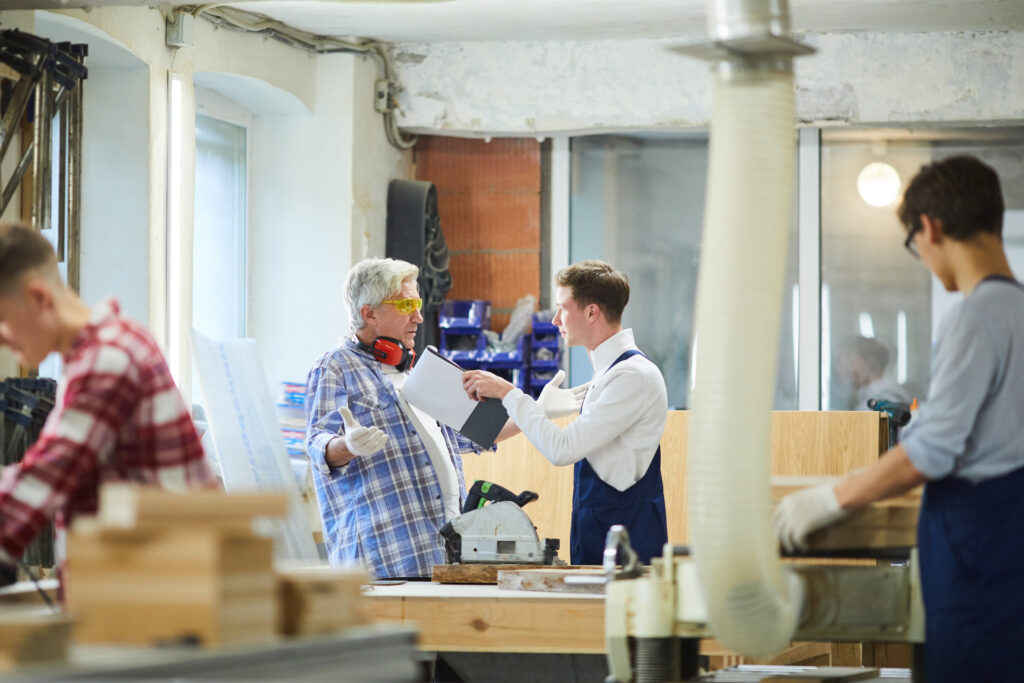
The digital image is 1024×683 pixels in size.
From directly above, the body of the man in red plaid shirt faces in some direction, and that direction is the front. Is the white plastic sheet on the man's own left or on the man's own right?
on the man's own right

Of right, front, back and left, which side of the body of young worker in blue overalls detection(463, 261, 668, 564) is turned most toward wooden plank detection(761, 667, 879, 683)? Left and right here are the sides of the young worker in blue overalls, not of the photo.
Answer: left

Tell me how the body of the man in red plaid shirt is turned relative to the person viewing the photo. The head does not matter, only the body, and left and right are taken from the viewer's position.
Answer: facing to the left of the viewer

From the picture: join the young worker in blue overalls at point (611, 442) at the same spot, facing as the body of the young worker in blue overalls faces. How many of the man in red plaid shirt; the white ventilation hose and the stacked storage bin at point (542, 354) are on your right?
1

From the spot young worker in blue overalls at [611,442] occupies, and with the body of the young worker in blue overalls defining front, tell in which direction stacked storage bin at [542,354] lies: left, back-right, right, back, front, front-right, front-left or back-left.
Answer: right

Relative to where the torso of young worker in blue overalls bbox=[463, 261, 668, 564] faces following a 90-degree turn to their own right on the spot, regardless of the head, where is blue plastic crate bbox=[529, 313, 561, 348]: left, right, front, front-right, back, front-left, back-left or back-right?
front

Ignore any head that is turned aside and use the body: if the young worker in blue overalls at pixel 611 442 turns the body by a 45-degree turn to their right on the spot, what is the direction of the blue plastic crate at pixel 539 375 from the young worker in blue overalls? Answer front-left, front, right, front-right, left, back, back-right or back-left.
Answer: front-right

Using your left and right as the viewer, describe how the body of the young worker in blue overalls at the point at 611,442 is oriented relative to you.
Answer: facing to the left of the viewer

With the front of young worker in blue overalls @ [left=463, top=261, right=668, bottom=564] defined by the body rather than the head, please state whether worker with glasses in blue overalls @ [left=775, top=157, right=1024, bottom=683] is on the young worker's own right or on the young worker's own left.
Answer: on the young worker's own left

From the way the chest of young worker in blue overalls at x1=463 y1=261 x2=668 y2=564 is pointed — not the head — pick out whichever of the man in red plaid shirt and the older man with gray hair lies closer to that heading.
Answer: the older man with gray hair

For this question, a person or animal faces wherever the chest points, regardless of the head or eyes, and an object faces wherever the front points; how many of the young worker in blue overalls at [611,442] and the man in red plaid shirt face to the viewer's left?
2

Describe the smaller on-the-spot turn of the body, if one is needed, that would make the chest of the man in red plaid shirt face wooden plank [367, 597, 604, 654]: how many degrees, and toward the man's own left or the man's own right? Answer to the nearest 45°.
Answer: approximately 135° to the man's own right

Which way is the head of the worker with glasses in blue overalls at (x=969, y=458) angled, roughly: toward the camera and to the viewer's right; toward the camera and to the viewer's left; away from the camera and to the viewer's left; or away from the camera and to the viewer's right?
away from the camera and to the viewer's left

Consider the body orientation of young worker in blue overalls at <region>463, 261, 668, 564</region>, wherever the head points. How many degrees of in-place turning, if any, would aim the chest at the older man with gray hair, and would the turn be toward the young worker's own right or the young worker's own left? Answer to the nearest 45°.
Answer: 0° — they already face them
